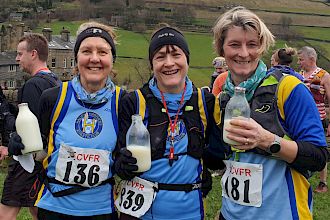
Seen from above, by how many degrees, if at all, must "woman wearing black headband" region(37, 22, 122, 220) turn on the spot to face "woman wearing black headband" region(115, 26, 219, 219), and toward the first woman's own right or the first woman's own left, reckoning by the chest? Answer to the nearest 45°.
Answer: approximately 45° to the first woman's own left

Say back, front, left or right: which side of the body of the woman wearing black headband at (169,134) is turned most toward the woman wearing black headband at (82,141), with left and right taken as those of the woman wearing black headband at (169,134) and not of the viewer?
right

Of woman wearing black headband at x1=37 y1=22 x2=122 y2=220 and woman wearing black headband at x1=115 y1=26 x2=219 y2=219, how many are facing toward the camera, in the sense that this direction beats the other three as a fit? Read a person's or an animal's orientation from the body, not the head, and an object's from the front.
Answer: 2

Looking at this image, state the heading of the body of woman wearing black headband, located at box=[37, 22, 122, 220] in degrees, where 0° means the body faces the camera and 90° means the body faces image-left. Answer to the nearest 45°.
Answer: approximately 0°
